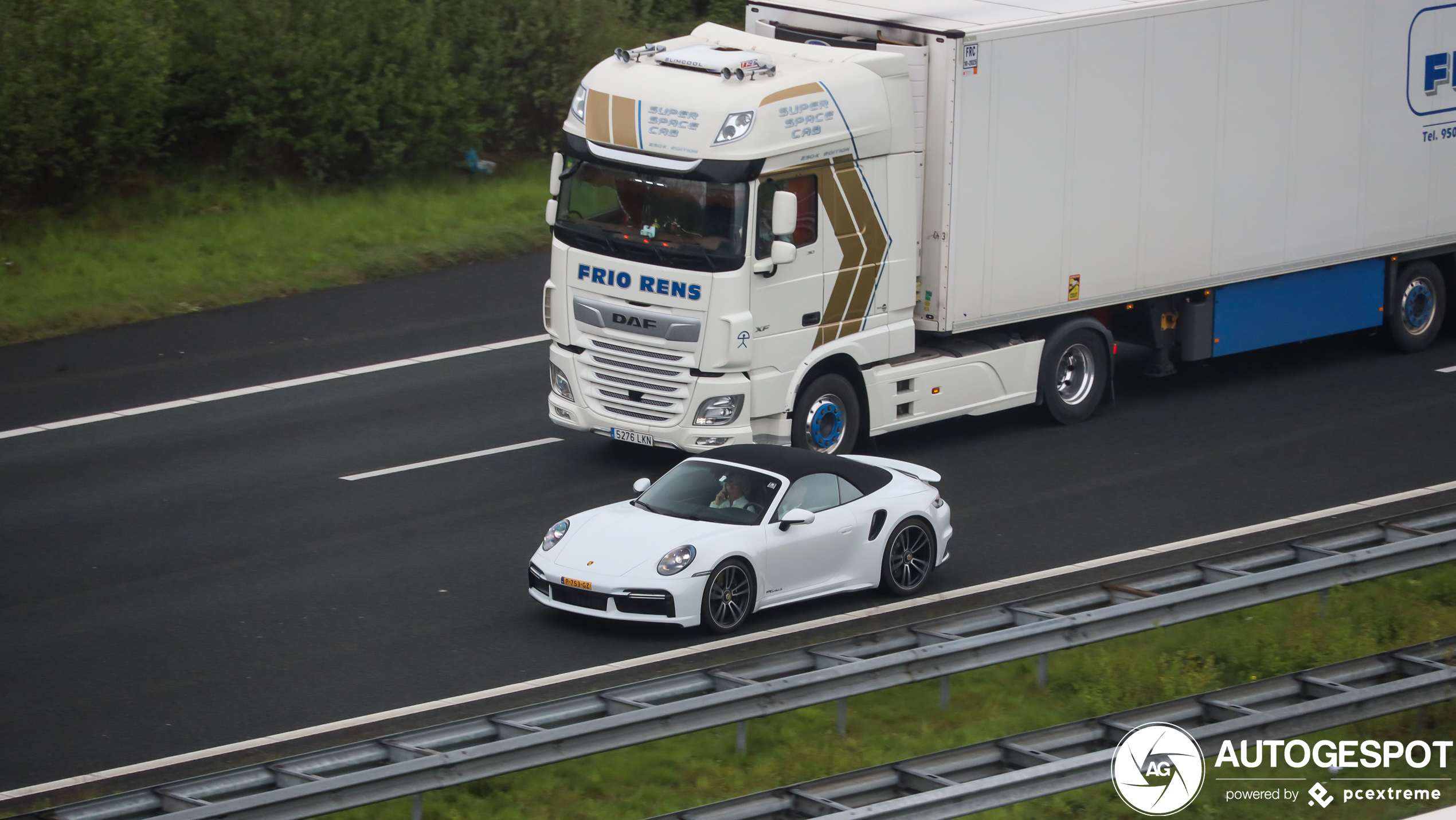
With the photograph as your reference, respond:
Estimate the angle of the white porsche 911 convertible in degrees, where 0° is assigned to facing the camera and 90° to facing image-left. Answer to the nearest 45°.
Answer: approximately 45°

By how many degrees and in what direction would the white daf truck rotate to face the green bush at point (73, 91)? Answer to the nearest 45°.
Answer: approximately 90° to its right

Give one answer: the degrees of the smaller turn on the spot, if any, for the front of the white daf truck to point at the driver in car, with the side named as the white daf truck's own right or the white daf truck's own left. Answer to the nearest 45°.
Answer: approximately 45° to the white daf truck's own left

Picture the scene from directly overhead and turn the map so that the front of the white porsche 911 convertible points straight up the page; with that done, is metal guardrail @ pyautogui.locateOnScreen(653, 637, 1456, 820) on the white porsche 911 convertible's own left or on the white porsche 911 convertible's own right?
on the white porsche 911 convertible's own left

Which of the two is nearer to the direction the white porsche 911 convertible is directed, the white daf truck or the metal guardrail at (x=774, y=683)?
the metal guardrail

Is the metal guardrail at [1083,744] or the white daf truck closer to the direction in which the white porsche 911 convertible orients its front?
the metal guardrail

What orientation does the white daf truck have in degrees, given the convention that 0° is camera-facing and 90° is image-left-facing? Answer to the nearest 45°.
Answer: approximately 45°

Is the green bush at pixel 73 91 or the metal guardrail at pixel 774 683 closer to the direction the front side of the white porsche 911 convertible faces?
the metal guardrail

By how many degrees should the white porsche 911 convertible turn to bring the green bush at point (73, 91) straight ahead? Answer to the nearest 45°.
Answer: approximately 90° to its right
